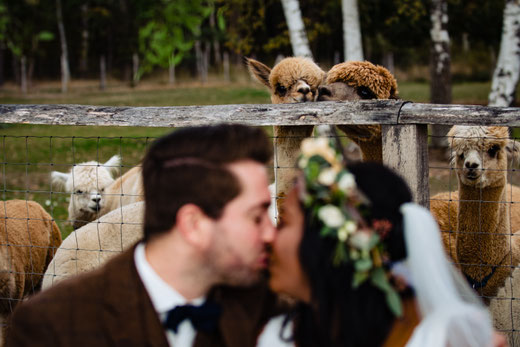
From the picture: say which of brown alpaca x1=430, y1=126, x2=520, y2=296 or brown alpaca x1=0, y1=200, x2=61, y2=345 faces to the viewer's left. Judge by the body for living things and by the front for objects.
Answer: brown alpaca x1=0, y1=200, x2=61, y2=345

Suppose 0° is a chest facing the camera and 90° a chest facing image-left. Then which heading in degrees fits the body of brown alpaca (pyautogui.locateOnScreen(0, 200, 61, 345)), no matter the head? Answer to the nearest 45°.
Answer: approximately 90°

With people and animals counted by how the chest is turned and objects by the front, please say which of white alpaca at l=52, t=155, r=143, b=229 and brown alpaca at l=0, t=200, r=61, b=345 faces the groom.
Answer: the white alpaca

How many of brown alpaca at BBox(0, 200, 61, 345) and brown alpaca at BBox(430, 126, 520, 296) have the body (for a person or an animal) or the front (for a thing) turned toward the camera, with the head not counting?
1

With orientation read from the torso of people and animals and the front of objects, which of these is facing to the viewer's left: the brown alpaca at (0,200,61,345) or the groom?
the brown alpaca

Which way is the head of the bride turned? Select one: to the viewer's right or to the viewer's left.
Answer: to the viewer's left

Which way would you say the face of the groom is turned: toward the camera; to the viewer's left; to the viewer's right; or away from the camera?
to the viewer's right
